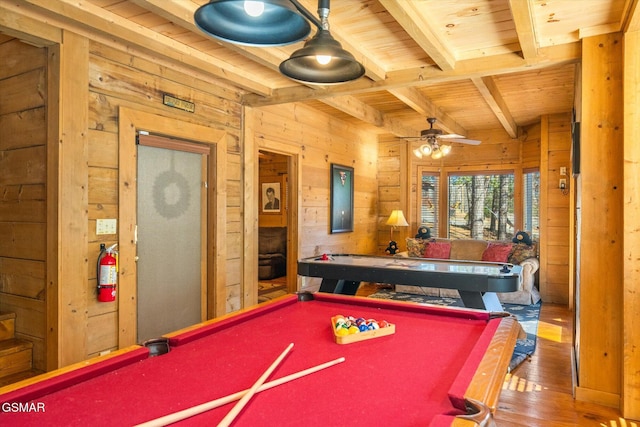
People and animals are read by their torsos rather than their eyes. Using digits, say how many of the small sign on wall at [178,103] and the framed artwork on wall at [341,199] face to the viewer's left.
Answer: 0

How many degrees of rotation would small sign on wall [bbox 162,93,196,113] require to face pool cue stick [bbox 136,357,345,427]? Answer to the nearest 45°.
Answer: approximately 45° to its right

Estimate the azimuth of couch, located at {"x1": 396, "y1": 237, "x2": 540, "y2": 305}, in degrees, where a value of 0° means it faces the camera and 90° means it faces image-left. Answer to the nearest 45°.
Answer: approximately 0°

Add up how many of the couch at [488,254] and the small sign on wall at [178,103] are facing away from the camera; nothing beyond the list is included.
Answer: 0

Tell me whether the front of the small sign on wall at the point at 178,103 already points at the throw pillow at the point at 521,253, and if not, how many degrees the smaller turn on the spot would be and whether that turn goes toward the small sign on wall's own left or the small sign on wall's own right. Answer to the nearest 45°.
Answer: approximately 45° to the small sign on wall's own left

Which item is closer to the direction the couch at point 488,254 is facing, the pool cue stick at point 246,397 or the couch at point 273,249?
the pool cue stick

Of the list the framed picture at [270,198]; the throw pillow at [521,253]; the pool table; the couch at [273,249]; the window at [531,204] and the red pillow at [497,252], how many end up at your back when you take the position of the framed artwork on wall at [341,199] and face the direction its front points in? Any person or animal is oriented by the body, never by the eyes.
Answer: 2

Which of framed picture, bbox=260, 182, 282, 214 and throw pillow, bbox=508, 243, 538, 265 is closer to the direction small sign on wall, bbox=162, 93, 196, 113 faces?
the throw pillow

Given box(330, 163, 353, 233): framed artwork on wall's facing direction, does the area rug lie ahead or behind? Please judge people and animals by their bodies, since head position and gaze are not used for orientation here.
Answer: ahead

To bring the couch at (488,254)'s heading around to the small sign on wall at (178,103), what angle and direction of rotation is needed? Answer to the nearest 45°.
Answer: approximately 45° to its right

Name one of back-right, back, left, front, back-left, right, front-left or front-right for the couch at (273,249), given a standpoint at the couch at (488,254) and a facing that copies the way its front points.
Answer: right

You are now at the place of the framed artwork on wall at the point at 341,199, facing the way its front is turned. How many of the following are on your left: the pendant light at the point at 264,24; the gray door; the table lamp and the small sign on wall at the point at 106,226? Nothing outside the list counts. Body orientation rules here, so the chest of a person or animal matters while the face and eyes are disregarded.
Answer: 1

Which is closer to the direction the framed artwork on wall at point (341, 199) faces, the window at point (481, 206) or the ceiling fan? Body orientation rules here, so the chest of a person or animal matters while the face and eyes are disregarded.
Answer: the ceiling fan

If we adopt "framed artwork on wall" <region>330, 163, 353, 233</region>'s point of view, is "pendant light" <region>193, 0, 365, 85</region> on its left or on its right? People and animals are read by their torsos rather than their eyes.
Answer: on its right

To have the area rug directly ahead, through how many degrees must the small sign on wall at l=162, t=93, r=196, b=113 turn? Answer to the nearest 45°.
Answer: approximately 45° to its left
